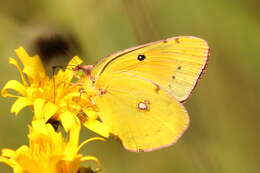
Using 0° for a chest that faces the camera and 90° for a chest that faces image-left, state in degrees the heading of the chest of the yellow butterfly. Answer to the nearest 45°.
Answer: approximately 90°

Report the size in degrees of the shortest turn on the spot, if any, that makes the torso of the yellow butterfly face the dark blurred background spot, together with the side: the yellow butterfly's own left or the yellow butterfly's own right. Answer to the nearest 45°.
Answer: approximately 45° to the yellow butterfly's own right

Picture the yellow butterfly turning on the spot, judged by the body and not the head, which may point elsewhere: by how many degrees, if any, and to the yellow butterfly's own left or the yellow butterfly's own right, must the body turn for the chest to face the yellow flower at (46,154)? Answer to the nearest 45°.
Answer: approximately 45° to the yellow butterfly's own left
